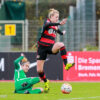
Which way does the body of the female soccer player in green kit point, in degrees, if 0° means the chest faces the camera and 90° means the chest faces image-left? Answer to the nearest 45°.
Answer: approximately 270°
